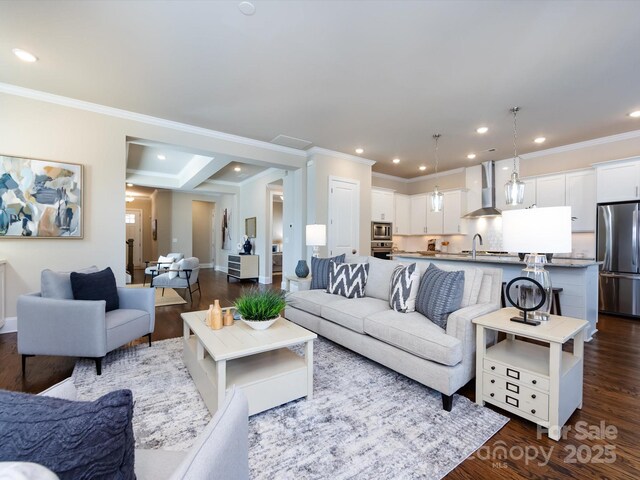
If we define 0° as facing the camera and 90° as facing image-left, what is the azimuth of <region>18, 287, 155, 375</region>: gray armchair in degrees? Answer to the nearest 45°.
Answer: approximately 315°

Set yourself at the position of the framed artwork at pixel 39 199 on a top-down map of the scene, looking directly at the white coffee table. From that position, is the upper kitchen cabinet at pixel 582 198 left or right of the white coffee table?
left

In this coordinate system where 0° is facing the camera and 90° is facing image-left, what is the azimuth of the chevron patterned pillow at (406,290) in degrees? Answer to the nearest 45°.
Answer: approximately 45°

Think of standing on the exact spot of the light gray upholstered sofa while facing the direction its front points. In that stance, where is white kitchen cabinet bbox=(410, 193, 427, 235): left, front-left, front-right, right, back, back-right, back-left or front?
back-right

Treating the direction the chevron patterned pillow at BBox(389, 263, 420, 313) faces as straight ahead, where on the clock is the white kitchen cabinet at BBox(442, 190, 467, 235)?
The white kitchen cabinet is roughly at 5 o'clock from the chevron patterned pillow.

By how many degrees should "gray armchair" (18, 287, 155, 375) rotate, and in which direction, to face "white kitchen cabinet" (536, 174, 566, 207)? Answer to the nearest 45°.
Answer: approximately 45° to its left

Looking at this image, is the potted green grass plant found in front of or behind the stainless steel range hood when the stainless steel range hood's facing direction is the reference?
in front

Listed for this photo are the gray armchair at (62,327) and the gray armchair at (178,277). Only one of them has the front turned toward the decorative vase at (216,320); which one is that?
the gray armchair at (62,327)

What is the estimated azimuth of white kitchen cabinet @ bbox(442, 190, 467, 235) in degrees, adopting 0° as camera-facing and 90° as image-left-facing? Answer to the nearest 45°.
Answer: approximately 45°

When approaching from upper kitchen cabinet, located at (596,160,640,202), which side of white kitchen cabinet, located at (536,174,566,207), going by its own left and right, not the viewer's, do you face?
left

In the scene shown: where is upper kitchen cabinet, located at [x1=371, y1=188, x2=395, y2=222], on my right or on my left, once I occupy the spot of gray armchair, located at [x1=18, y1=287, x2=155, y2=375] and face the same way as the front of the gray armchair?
on my left

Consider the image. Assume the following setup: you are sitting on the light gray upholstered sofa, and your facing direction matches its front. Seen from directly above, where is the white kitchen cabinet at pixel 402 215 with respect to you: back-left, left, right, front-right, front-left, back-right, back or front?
back-right

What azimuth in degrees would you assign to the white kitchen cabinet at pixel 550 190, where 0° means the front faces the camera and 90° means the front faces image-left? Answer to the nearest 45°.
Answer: approximately 45°
